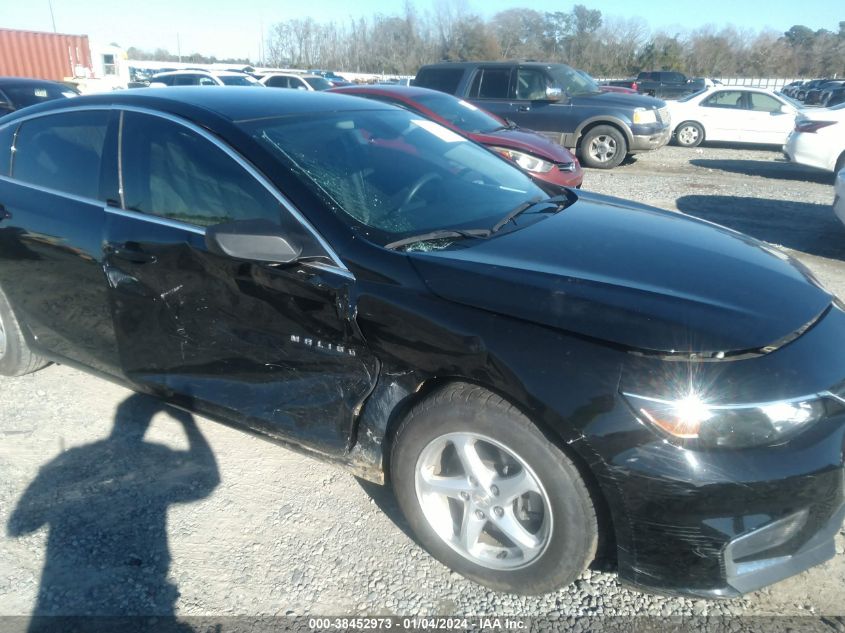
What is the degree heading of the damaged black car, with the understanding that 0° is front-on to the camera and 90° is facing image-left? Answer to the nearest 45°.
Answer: approximately 315°

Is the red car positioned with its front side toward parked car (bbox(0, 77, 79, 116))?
no

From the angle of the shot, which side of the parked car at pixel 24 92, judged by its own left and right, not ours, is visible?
right

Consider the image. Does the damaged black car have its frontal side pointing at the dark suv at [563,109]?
no

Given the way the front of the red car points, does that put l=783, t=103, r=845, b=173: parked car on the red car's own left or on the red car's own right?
on the red car's own left

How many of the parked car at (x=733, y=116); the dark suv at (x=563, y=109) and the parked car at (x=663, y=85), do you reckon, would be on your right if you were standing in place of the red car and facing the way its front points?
0

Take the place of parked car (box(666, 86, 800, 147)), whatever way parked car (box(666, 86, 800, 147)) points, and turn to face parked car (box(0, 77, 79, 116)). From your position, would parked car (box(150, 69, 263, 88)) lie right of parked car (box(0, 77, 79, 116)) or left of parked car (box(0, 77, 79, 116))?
right

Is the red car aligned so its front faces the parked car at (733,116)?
no

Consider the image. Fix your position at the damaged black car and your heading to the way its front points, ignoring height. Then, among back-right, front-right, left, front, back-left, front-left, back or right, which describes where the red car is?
back-left

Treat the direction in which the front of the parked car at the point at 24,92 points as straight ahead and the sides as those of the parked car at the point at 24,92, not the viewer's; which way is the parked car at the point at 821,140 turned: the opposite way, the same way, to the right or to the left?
the same way

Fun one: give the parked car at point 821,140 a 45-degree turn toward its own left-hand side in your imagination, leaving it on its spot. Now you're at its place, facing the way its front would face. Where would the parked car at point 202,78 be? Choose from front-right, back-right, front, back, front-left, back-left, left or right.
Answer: left

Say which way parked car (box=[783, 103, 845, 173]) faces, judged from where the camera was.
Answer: facing away from the viewer and to the right of the viewer

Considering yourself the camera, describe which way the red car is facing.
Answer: facing the viewer and to the right of the viewer

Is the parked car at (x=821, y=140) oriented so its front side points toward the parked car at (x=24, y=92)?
no

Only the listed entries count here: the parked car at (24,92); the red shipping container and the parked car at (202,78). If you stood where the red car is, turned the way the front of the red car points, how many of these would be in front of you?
0

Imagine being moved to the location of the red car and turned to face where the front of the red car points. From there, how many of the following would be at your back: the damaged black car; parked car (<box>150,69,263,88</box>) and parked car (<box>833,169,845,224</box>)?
1
